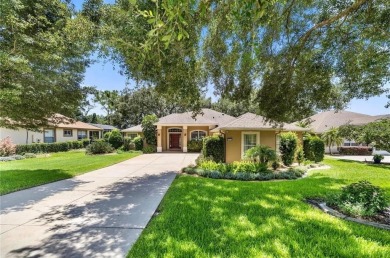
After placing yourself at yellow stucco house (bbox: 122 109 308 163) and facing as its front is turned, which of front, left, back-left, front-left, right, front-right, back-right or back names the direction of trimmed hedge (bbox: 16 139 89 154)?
right

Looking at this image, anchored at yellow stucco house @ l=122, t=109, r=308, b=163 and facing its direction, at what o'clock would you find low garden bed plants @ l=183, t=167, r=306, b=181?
The low garden bed plants is roughly at 12 o'clock from the yellow stucco house.

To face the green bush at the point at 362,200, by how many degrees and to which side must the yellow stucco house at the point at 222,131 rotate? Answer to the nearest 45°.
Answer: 0° — it already faces it

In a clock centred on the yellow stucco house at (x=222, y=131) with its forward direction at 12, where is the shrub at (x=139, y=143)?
The shrub is roughly at 4 o'clock from the yellow stucco house.

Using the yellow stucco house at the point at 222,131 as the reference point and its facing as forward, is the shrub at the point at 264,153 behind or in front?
in front

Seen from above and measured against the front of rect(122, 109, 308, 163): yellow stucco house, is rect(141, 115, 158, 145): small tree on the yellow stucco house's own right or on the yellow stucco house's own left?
on the yellow stucco house's own right

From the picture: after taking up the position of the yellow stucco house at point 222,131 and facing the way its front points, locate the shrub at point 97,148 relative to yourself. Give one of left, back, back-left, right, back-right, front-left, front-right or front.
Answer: right

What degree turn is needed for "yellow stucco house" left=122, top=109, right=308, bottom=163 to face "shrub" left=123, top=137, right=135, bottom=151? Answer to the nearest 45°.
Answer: approximately 135° to its right

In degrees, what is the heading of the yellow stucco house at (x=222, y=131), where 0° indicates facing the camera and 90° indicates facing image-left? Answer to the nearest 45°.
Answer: approximately 0°

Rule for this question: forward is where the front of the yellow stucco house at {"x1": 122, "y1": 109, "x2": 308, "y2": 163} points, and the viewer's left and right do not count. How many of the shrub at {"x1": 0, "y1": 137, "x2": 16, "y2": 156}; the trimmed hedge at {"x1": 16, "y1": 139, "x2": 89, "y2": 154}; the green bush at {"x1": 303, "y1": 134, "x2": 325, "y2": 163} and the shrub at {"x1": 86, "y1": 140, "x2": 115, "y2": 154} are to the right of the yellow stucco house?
3

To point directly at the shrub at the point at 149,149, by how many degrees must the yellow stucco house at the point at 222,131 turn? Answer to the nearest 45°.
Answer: approximately 90° to its right

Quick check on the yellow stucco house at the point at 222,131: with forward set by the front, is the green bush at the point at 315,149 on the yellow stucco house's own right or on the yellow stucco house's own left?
on the yellow stucco house's own left
